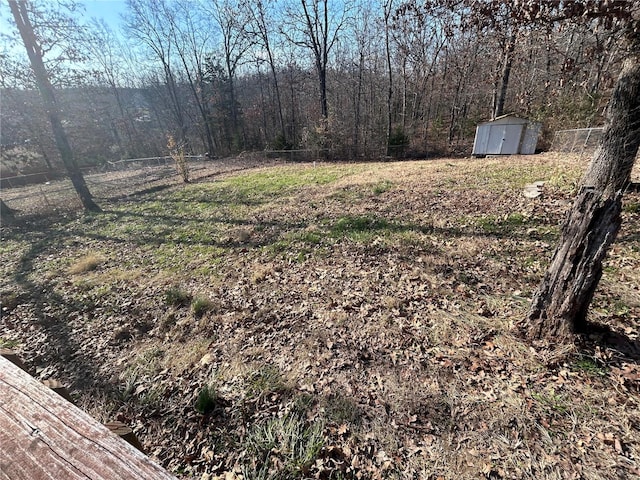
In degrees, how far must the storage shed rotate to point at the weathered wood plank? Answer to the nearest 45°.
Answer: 0° — it already faces it

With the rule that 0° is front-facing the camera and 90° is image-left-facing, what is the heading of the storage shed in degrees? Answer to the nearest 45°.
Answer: approximately 0°

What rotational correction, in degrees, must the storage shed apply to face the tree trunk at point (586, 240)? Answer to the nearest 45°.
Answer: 0° — it already faces it

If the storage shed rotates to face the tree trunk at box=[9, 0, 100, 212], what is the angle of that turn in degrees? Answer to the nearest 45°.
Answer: approximately 45° to its right

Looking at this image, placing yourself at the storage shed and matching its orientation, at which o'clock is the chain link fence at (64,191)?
The chain link fence is roughly at 2 o'clock from the storage shed.

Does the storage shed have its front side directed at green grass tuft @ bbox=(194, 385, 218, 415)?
yes

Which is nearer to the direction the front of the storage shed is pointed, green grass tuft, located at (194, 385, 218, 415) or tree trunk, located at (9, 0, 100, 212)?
the green grass tuft
